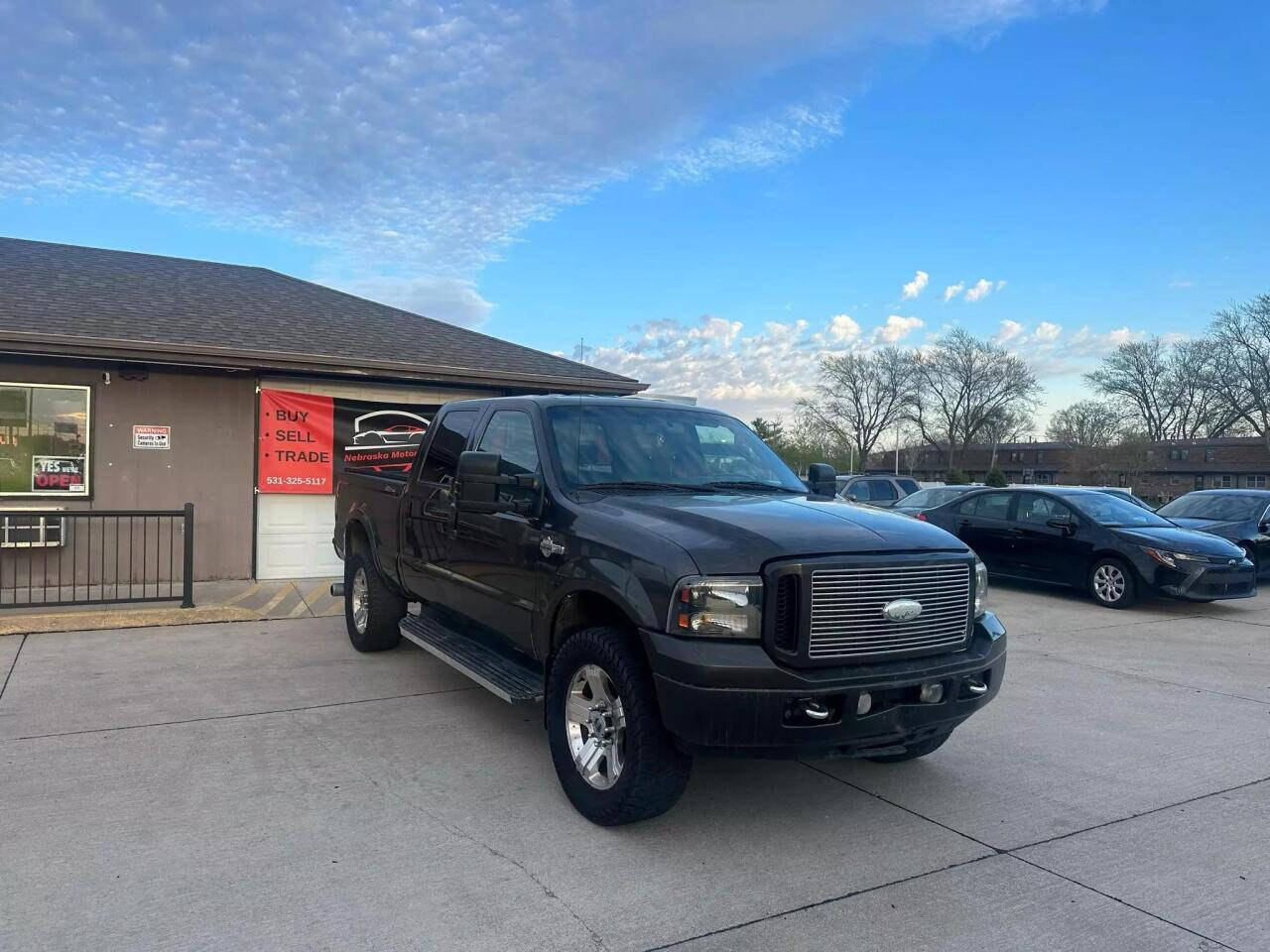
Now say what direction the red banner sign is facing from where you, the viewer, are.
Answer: facing the viewer

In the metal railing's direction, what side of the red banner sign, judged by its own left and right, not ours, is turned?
right

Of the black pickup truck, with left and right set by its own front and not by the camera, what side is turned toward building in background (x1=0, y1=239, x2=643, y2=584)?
back

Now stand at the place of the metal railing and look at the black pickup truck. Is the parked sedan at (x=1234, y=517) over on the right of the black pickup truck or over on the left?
left

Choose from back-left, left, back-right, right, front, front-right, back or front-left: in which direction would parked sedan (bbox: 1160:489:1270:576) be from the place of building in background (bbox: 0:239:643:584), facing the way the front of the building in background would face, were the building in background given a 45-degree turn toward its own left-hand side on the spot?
front-left

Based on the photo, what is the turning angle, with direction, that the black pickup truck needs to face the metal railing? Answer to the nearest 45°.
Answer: approximately 180°

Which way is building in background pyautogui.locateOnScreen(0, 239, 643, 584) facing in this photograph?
toward the camera

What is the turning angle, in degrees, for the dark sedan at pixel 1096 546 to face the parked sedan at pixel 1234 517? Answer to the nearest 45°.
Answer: approximately 90° to its left

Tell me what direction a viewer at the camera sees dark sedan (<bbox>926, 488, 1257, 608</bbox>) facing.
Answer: facing the viewer and to the right of the viewer

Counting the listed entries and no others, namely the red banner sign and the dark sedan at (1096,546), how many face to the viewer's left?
0
